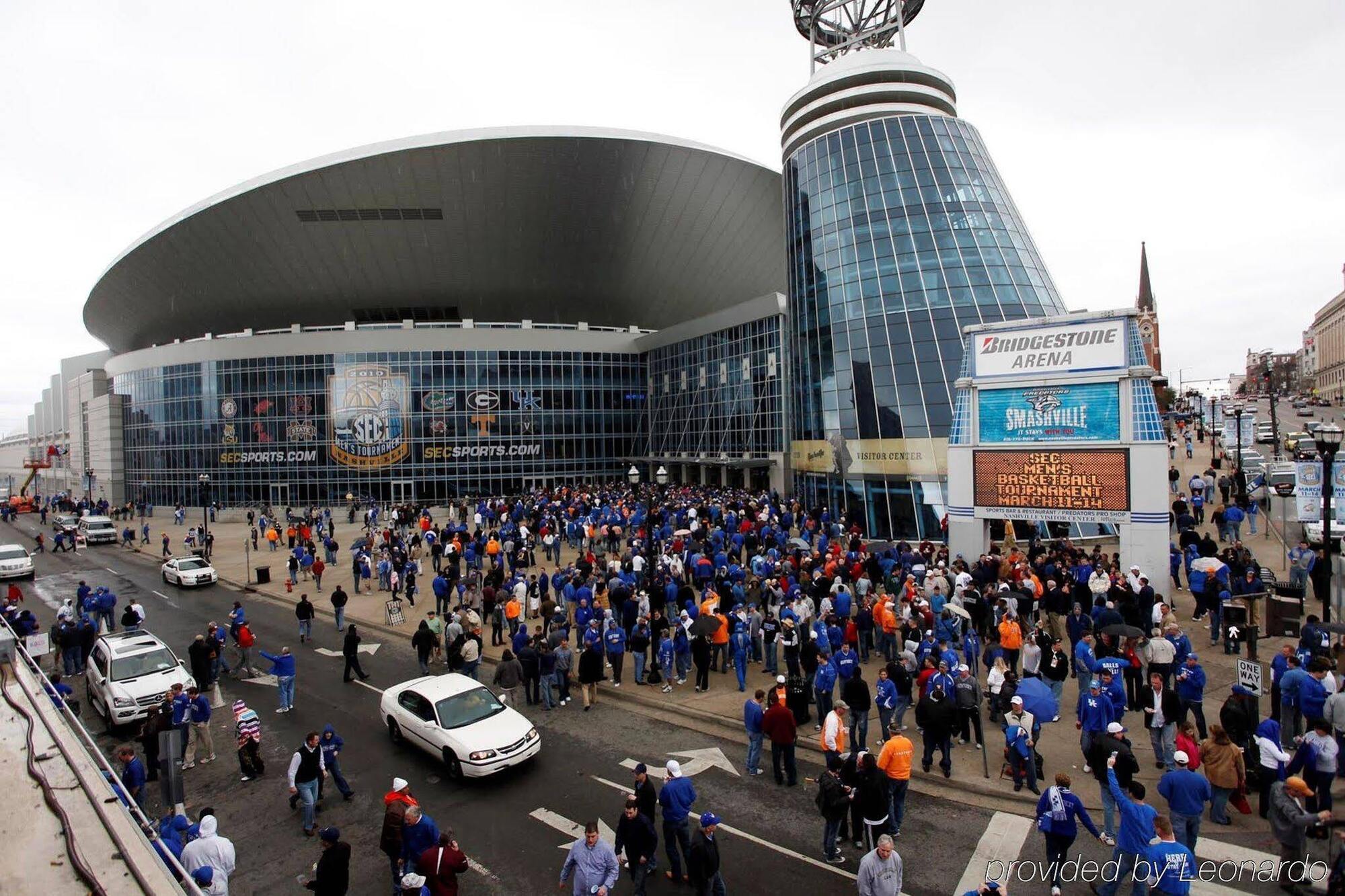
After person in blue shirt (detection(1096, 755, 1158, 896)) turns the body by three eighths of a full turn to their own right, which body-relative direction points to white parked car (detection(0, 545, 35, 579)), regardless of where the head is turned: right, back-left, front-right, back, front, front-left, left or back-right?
back-right

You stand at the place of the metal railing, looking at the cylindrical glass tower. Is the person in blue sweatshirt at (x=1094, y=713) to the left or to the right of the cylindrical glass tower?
right

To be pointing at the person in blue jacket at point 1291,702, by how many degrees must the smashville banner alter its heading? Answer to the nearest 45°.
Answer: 0° — it already faces them

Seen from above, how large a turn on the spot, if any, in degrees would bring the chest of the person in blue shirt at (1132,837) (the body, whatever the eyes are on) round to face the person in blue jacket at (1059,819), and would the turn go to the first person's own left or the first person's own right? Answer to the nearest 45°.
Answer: approximately 90° to the first person's own left

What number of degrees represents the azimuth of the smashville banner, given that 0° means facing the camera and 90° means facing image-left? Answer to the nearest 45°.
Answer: approximately 0°

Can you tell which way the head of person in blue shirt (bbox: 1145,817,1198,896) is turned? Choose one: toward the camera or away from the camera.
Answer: away from the camera

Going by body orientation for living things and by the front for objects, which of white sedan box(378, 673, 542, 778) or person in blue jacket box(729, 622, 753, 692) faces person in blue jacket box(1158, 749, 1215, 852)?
the white sedan

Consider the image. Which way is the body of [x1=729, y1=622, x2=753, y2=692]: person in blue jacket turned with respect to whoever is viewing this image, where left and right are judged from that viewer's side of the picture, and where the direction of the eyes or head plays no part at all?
facing away from the viewer

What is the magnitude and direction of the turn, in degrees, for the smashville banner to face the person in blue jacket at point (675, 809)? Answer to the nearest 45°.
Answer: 0° — it already faces them

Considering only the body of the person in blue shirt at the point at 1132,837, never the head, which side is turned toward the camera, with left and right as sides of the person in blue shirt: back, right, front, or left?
back
